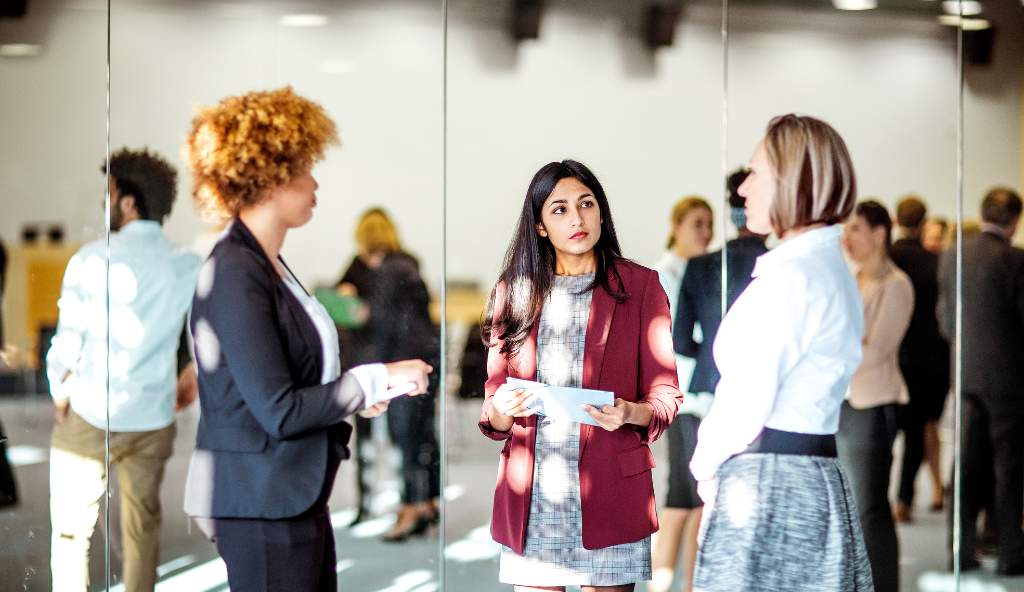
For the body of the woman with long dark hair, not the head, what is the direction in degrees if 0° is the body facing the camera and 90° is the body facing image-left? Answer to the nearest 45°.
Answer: approximately 0°

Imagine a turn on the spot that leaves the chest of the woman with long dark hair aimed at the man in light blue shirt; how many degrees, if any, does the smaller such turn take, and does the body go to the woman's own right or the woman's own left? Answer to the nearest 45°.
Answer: approximately 135° to the woman's own right

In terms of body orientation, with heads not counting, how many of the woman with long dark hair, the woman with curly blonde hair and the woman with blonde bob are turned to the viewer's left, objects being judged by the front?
1

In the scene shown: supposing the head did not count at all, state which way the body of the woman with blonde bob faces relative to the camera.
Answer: to the viewer's left

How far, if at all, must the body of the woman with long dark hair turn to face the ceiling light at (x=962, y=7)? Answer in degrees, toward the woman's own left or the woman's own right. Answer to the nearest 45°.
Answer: approximately 135° to the woman's own left

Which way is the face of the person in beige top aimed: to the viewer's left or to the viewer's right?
to the viewer's left

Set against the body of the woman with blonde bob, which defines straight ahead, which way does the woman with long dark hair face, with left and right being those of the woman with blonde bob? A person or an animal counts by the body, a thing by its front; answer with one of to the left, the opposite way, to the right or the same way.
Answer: to the left

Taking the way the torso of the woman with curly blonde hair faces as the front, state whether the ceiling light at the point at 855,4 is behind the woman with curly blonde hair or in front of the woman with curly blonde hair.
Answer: in front

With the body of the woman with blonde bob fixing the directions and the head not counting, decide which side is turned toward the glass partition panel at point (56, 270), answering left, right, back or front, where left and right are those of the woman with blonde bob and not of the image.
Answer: front

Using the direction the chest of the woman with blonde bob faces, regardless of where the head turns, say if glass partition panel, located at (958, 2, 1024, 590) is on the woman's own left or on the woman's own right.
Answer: on the woman's own right

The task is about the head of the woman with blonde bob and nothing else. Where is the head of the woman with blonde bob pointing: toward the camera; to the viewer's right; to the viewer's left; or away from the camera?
to the viewer's left

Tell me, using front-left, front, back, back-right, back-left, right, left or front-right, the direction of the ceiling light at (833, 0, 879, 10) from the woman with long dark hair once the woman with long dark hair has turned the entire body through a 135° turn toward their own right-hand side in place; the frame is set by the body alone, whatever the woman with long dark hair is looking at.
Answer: right

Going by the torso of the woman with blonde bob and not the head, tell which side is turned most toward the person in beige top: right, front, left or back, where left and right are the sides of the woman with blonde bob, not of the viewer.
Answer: right

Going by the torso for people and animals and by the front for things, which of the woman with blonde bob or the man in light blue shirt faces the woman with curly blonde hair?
the woman with blonde bob

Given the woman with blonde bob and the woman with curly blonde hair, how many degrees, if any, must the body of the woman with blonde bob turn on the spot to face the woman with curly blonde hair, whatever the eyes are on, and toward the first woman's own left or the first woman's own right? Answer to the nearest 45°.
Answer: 0° — they already face them

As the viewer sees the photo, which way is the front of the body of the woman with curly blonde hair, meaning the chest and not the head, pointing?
to the viewer's right
